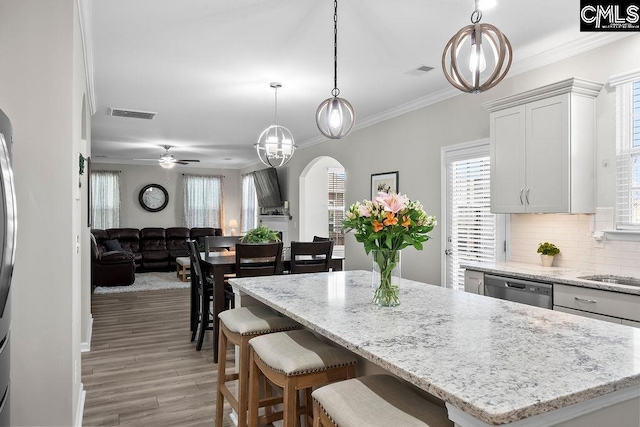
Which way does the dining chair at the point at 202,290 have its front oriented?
to the viewer's right

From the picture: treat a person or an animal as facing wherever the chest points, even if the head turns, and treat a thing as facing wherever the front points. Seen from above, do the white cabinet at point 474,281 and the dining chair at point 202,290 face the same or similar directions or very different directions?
very different directions

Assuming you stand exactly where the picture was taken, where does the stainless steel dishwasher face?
facing the viewer and to the left of the viewer

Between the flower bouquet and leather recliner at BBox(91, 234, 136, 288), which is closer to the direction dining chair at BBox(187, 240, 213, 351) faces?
the flower bouquet

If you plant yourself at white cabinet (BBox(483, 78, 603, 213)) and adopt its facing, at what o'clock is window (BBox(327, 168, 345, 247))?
The window is roughly at 3 o'clock from the white cabinet.

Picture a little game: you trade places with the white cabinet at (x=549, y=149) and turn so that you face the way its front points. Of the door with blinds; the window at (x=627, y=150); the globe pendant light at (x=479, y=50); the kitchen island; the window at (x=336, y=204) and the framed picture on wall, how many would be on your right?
3

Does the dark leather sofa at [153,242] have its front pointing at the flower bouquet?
yes

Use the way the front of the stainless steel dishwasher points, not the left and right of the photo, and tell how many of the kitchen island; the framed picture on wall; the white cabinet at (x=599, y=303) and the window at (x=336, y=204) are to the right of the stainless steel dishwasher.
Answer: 2

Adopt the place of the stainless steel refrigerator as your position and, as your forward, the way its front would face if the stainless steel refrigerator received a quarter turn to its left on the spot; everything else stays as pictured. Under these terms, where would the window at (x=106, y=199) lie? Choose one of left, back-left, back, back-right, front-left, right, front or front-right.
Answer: front

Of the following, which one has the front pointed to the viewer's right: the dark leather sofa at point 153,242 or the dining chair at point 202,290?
the dining chair

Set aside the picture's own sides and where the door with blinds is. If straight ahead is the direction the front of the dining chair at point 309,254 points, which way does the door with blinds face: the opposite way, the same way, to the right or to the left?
to the left

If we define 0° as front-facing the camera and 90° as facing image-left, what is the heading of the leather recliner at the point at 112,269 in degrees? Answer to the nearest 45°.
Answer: approximately 270°

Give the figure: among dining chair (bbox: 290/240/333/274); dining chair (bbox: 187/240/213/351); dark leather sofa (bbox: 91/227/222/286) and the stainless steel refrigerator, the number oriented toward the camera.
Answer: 1
